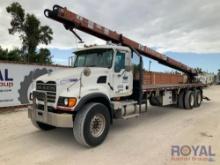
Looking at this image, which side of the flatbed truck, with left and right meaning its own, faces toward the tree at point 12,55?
right

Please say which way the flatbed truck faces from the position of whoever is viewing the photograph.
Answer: facing the viewer and to the left of the viewer

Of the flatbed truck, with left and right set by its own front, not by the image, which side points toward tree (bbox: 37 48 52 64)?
right
